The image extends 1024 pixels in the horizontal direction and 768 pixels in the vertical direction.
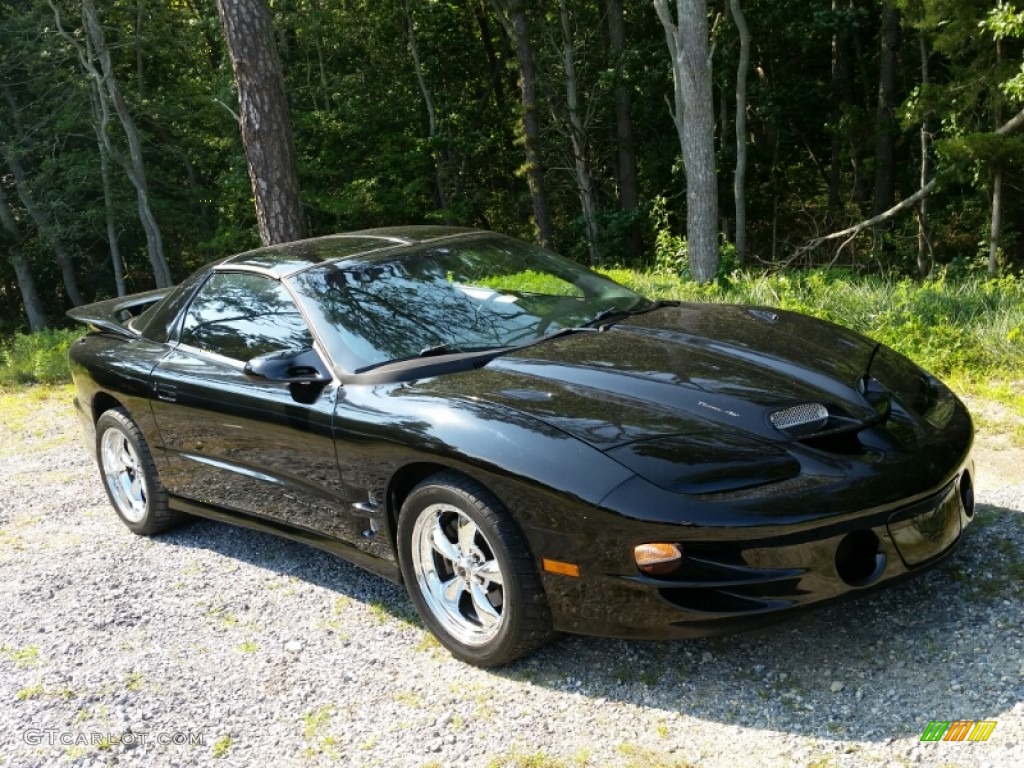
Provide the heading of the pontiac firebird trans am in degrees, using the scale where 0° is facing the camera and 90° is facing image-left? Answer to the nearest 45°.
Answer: approximately 315°
